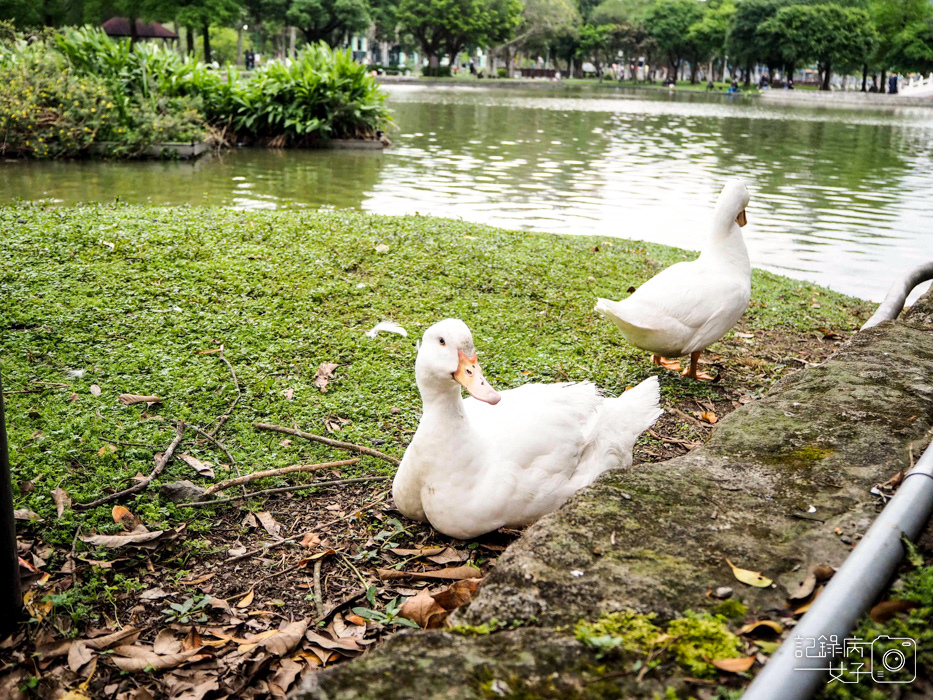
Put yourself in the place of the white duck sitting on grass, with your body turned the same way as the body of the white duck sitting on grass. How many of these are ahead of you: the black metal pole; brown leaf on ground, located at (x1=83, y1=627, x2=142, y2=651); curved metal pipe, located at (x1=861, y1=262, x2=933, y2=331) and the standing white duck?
2

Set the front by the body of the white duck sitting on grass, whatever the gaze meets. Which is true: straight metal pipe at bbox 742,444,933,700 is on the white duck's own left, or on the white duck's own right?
on the white duck's own left

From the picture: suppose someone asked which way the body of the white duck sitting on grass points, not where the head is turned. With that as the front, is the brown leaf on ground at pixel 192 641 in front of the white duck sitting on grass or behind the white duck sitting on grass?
in front

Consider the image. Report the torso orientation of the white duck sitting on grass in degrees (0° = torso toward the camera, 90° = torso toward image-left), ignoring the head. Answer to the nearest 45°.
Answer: approximately 45°

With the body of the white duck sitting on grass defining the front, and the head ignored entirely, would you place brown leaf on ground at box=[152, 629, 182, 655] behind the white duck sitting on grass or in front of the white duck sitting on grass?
in front

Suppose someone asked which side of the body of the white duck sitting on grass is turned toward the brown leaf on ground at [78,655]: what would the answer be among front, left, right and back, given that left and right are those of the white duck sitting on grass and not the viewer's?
front

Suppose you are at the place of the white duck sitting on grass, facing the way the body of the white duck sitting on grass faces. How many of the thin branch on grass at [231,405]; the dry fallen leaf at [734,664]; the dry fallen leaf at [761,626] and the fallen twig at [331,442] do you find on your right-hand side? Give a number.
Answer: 2

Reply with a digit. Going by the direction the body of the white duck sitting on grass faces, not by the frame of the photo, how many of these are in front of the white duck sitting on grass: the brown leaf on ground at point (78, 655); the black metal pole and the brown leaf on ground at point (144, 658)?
3

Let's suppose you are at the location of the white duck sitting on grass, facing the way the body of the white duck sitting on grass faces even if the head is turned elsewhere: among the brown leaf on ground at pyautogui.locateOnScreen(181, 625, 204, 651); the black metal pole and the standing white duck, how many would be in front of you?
2

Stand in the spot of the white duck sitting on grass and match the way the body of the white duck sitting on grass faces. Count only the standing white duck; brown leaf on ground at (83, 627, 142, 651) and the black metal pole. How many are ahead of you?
2
